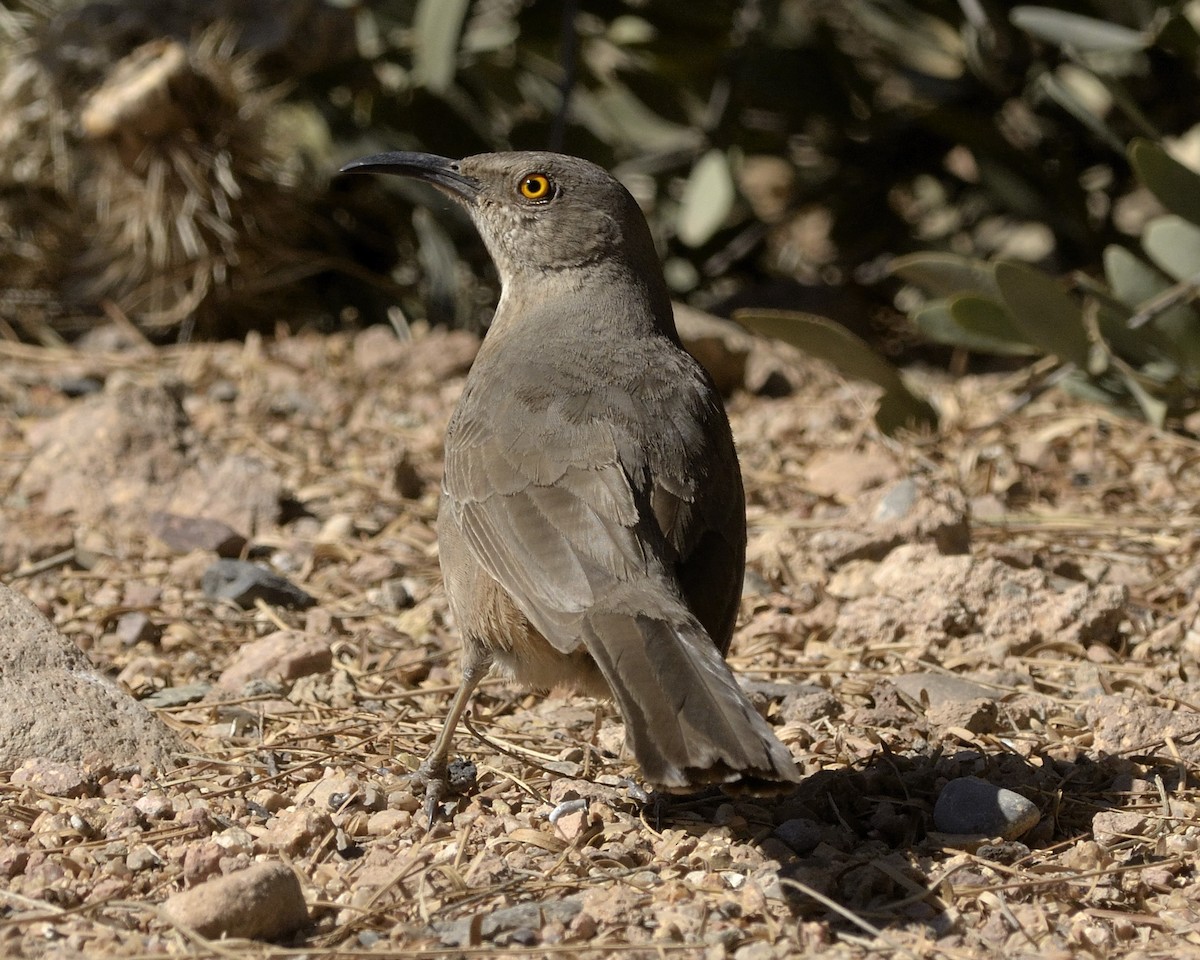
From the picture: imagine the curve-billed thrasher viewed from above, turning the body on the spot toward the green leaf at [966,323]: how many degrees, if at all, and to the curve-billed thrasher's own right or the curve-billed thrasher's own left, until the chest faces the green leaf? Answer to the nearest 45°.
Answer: approximately 90° to the curve-billed thrasher's own right

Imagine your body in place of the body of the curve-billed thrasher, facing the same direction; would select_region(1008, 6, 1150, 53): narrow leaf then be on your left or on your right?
on your right

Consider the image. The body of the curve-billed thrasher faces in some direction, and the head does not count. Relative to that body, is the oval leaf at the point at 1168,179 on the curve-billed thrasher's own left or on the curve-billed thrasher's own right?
on the curve-billed thrasher's own right

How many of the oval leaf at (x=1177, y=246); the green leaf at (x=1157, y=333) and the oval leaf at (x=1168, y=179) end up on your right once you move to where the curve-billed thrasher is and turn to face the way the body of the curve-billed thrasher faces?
3

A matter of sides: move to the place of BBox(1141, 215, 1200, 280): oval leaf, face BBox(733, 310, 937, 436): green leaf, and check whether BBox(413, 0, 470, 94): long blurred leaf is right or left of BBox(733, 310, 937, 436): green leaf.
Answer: right

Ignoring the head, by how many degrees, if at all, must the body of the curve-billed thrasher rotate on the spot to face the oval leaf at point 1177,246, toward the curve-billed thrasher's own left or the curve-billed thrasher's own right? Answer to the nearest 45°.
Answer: approximately 90° to the curve-billed thrasher's own right

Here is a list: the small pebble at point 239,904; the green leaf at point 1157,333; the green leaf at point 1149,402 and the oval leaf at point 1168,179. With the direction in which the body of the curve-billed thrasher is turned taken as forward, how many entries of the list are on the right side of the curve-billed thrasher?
3

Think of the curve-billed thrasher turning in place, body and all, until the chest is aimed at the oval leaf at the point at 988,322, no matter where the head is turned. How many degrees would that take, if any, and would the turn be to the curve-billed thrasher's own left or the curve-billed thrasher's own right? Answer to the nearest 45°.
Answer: approximately 90° to the curve-billed thrasher's own right

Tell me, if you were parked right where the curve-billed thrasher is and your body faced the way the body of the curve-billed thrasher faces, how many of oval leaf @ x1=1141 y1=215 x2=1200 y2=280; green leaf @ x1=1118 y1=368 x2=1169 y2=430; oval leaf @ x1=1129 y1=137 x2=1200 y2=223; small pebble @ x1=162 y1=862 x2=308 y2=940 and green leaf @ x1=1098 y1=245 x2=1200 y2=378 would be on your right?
4

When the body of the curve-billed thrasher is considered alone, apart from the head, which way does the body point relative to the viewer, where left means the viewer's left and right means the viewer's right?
facing away from the viewer and to the left of the viewer

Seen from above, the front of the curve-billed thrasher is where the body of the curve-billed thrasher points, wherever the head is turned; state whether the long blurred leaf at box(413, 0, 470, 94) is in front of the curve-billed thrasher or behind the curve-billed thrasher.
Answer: in front

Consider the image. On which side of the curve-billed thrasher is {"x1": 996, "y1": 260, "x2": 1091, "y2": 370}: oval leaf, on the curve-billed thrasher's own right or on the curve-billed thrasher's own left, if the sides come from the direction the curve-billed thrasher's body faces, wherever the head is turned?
on the curve-billed thrasher's own right

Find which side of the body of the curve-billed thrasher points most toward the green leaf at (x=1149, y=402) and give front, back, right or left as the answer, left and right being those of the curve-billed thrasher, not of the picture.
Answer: right

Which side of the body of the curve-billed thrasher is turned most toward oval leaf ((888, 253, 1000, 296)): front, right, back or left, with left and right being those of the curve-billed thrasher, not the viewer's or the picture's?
right
